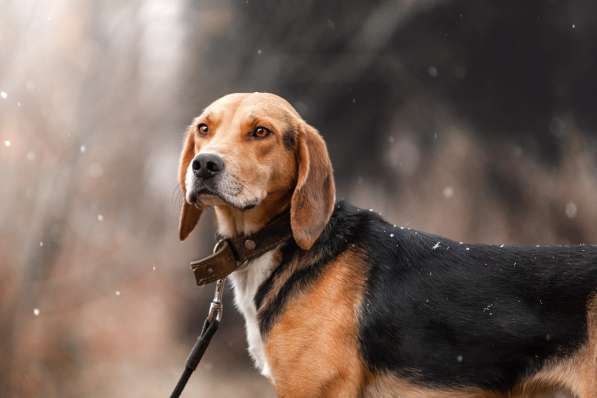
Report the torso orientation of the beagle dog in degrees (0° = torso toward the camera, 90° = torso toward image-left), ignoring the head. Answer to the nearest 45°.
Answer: approximately 90°
